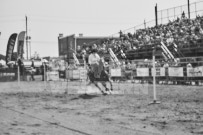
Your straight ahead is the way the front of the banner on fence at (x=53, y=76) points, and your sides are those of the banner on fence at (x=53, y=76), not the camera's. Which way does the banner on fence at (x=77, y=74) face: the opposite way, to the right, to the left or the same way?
the same way

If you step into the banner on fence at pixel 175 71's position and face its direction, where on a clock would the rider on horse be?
The rider on horse is roughly at 1 o'clock from the banner on fence.

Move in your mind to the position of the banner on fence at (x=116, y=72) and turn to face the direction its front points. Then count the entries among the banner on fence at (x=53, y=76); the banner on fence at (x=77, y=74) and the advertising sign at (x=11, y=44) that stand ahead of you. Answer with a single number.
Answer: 0

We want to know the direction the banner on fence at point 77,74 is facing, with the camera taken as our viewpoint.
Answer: facing the viewer

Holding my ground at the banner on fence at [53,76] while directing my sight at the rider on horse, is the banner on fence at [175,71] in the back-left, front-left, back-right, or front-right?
front-left

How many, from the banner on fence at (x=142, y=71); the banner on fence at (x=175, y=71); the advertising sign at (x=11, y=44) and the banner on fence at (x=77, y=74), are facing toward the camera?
4

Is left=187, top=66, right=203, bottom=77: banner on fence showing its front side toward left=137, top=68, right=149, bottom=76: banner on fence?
no

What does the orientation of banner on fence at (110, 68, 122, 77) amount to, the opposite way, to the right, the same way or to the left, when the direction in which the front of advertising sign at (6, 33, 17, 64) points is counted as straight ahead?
the same way

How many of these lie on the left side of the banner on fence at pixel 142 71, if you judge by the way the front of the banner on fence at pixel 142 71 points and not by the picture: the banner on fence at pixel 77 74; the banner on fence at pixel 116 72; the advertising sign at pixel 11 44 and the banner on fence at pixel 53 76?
0

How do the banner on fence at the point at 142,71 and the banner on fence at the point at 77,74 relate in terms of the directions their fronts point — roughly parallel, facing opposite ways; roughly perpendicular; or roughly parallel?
roughly parallel

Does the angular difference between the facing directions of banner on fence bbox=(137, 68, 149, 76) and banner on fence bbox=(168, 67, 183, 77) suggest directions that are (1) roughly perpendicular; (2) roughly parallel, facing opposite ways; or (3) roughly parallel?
roughly parallel

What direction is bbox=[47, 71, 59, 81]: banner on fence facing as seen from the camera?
toward the camera

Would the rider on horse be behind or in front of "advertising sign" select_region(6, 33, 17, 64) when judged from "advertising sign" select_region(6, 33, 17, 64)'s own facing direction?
in front

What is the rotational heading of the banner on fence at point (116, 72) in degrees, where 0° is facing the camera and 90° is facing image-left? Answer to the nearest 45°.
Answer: approximately 0°

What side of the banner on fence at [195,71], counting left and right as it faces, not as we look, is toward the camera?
front

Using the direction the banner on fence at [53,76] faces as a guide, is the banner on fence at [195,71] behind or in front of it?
in front

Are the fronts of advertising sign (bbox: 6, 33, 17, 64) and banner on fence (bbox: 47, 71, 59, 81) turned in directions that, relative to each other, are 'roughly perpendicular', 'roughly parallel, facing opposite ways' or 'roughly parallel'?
roughly parallel
